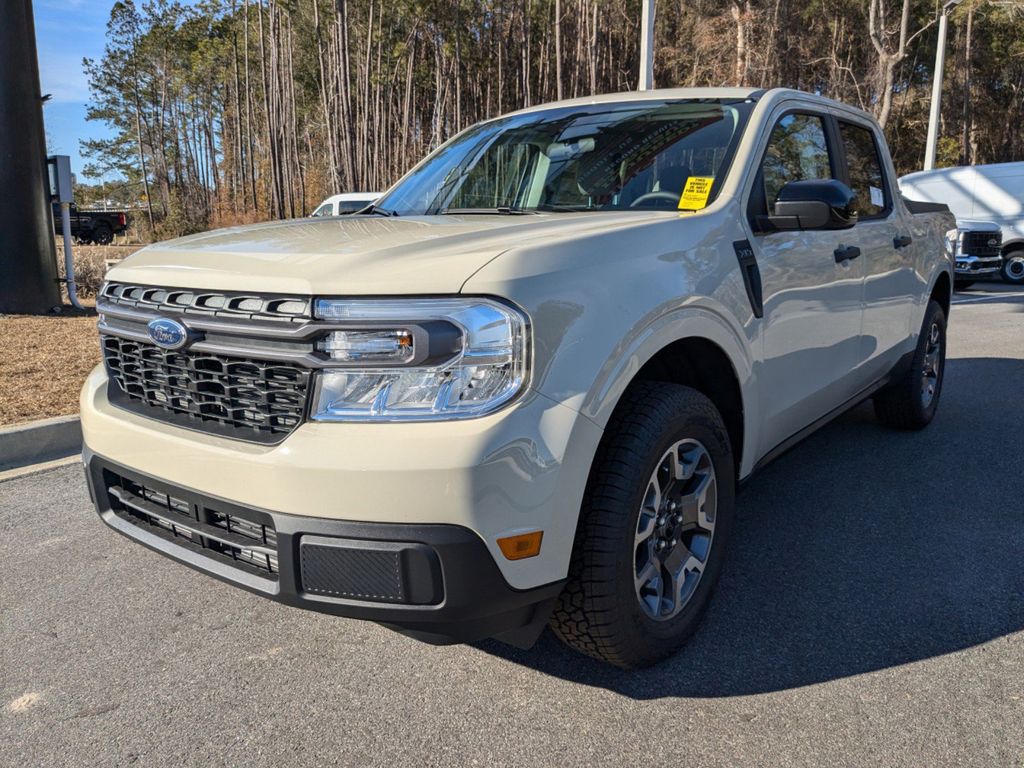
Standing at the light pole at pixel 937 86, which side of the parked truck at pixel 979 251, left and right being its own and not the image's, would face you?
back

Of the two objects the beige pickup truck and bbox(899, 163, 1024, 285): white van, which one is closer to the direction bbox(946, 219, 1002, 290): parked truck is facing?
the beige pickup truck

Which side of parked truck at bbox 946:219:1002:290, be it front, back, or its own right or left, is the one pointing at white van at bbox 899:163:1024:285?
back

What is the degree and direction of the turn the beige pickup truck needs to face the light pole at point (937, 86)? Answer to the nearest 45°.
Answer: approximately 180°

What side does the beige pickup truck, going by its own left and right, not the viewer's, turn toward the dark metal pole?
right

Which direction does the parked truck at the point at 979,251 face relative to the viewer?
toward the camera

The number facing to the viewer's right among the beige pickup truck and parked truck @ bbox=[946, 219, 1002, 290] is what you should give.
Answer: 0

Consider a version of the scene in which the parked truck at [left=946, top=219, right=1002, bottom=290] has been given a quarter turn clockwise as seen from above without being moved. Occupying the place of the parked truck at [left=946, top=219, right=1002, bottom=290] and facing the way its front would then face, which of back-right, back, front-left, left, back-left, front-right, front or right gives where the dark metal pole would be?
front-left

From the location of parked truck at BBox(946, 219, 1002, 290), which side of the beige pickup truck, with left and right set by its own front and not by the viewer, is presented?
back

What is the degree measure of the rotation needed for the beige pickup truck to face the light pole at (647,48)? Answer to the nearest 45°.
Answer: approximately 135° to its right

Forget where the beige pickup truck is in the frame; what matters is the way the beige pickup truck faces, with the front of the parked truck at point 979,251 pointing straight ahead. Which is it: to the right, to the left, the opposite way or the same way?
the same way
